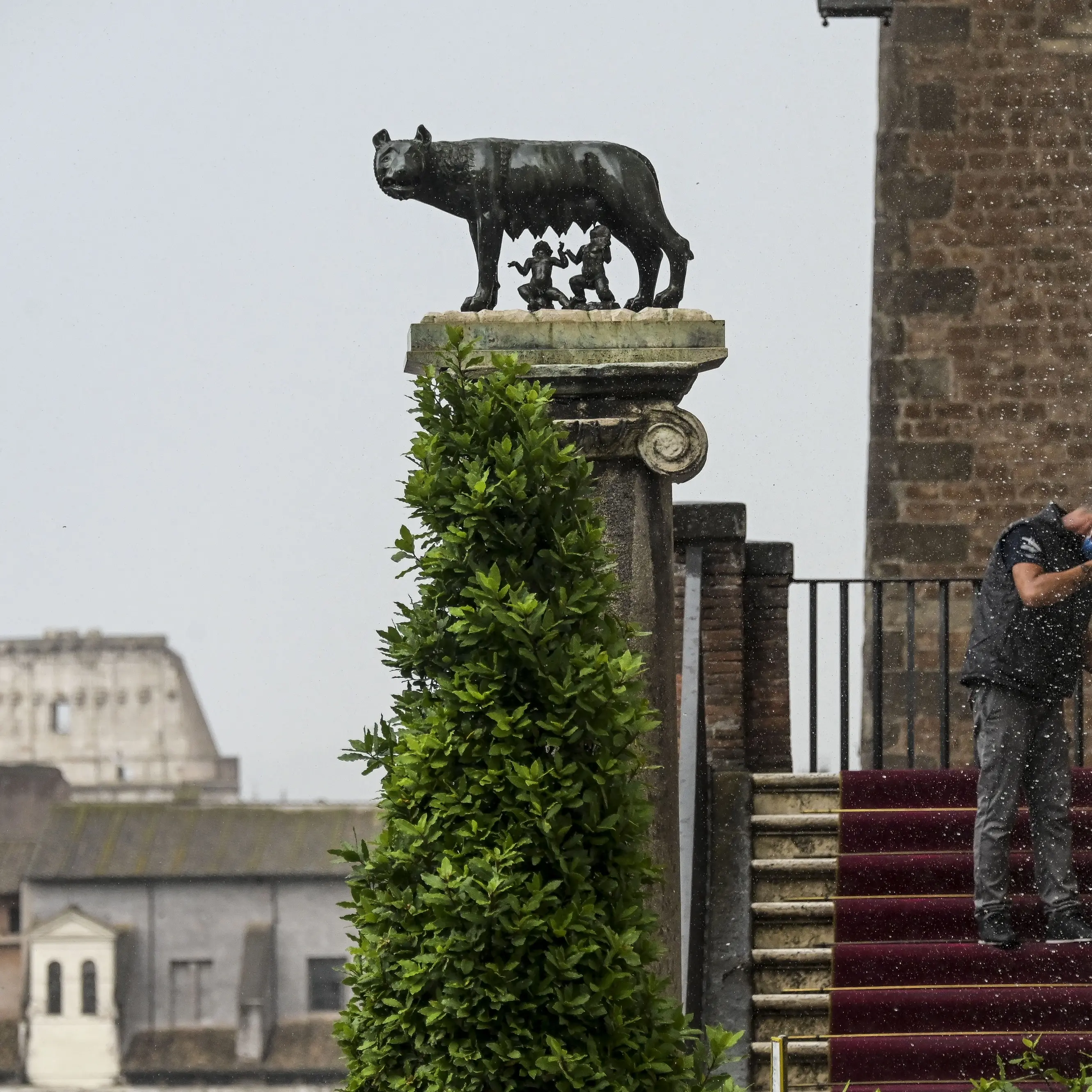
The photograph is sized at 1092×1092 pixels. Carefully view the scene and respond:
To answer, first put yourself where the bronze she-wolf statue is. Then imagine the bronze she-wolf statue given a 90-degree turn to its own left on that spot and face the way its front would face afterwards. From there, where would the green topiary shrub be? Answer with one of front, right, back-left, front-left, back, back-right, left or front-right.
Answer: front

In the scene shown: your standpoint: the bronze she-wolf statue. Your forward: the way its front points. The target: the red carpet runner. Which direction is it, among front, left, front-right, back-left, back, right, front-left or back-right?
back-right

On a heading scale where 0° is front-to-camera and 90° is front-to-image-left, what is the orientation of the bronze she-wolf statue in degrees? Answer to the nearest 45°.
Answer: approximately 90°

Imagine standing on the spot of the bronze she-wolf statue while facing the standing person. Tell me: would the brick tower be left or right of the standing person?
left

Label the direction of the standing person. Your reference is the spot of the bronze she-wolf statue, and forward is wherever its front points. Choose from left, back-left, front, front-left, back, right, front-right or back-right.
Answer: back-right

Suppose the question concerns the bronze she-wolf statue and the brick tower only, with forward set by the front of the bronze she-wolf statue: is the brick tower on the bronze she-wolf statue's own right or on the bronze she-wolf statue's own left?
on the bronze she-wolf statue's own right
